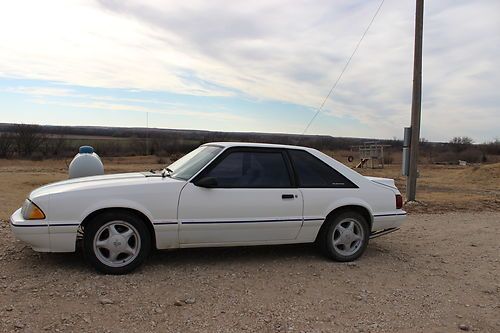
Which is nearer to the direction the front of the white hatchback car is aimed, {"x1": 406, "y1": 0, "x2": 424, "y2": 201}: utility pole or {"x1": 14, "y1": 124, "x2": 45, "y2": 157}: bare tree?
the bare tree

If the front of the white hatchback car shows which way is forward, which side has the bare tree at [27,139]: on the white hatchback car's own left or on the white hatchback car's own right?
on the white hatchback car's own right

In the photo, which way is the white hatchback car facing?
to the viewer's left

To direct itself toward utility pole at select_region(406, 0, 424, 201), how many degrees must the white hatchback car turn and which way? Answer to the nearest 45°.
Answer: approximately 135° to its right

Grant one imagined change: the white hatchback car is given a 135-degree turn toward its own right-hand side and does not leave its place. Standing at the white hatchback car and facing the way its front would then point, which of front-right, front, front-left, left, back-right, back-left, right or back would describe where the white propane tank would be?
left
